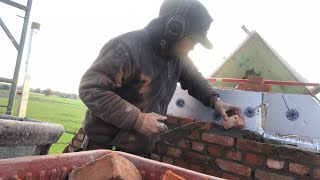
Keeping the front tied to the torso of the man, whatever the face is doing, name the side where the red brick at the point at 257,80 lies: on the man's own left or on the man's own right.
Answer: on the man's own left

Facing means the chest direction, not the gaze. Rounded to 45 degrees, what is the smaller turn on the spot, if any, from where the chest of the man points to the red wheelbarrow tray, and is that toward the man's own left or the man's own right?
approximately 45° to the man's own right

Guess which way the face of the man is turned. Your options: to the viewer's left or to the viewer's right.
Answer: to the viewer's right

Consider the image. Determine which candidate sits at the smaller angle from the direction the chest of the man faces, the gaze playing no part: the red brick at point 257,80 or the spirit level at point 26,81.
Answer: the red brick

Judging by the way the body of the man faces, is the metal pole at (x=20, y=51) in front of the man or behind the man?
behind

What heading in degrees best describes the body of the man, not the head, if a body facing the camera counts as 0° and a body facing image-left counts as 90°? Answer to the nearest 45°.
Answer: approximately 315°

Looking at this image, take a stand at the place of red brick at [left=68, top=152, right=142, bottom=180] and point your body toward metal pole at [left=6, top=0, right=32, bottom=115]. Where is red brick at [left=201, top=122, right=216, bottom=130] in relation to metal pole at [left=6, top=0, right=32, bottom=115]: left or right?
right

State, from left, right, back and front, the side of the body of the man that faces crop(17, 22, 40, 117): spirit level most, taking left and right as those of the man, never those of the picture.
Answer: back
